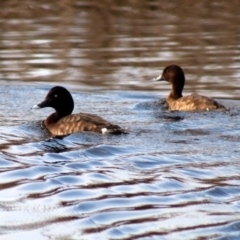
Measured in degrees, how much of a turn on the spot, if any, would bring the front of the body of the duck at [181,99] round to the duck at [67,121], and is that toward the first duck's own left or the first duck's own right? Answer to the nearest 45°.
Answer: approximately 45° to the first duck's own left

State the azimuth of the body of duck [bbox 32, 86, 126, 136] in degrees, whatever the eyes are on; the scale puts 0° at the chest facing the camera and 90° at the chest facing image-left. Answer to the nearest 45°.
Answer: approximately 90°

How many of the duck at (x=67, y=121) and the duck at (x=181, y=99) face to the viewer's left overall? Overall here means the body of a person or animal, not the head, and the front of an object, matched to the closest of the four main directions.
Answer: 2

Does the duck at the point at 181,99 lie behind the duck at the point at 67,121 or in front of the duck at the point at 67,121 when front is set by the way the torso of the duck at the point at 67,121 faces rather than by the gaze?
behind

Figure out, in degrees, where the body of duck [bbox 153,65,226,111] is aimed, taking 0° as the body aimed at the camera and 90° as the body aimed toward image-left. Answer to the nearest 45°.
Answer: approximately 90°
